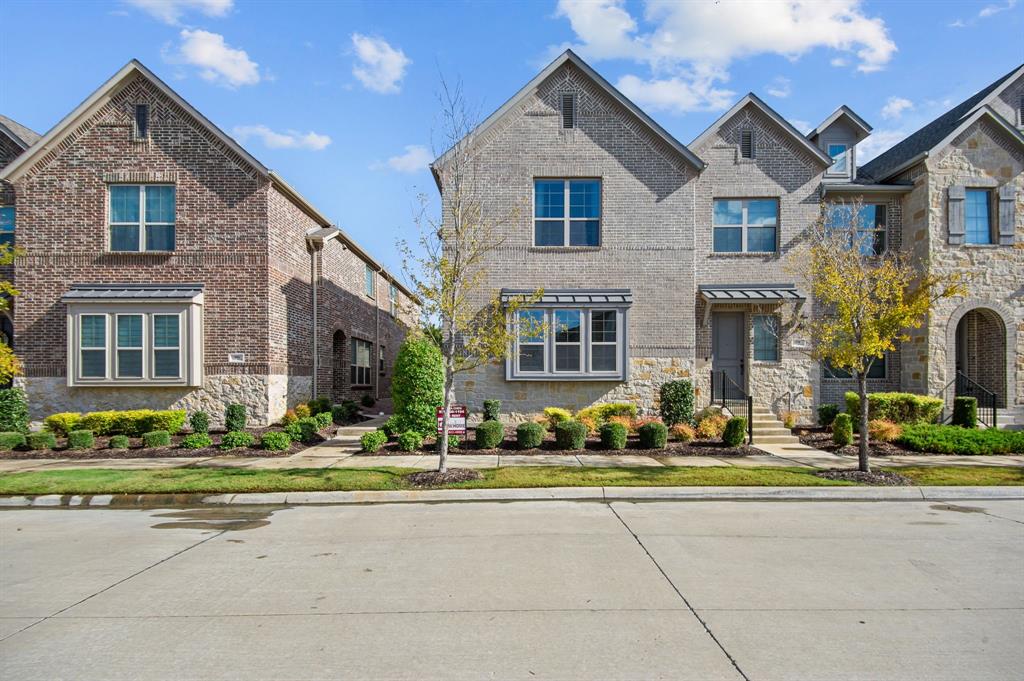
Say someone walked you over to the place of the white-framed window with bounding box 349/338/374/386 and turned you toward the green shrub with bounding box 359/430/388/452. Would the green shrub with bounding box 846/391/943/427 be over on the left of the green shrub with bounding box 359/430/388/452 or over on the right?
left
